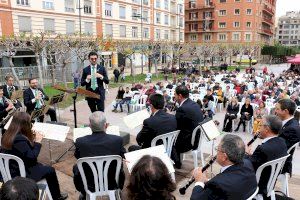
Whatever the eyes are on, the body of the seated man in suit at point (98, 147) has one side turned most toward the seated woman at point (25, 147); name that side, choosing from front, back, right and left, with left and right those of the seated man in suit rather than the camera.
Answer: left

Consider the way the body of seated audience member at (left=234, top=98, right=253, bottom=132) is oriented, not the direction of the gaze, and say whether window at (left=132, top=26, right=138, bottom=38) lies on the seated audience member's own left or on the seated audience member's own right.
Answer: on the seated audience member's own right

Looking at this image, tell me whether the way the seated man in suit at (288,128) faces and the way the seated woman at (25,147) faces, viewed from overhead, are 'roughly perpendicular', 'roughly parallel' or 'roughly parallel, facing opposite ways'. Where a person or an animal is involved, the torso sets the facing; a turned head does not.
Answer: roughly perpendicular

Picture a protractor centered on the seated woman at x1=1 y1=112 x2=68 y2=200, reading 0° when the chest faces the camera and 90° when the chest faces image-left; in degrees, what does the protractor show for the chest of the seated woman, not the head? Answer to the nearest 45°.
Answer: approximately 225°

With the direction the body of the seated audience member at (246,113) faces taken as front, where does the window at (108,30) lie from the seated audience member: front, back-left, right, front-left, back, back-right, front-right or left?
right

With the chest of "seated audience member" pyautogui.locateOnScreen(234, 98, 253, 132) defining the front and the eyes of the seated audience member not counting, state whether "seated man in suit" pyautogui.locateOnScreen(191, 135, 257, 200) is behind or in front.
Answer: in front

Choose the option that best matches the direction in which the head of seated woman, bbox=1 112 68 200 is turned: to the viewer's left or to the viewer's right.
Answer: to the viewer's right

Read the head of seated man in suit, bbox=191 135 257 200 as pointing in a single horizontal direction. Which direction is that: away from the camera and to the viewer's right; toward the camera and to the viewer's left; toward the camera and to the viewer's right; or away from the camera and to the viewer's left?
away from the camera and to the viewer's left

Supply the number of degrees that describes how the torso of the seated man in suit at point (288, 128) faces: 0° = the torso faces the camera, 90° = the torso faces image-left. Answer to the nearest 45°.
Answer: approximately 90°

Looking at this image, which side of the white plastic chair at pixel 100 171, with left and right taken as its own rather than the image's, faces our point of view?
back

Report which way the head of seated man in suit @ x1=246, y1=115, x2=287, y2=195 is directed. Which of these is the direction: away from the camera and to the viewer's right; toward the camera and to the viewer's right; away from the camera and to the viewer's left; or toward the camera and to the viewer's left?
away from the camera and to the viewer's left

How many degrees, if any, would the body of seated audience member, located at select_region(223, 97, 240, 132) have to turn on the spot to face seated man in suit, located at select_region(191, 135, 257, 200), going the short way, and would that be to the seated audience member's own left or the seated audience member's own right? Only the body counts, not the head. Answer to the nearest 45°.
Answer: approximately 45° to the seated audience member's own left

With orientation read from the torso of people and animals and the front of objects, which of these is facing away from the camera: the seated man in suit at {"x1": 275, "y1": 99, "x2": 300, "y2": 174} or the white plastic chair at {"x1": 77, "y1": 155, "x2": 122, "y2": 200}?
the white plastic chair

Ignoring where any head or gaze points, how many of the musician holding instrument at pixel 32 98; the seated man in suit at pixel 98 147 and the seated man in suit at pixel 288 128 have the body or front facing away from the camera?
1

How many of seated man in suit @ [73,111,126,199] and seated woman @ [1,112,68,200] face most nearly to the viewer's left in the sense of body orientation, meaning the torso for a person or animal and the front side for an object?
0

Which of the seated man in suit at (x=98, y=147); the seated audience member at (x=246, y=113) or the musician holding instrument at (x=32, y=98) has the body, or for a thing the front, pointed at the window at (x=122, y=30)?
the seated man in suit
